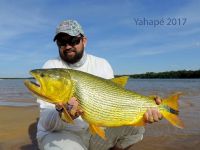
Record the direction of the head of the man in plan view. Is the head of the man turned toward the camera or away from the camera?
toward the camera

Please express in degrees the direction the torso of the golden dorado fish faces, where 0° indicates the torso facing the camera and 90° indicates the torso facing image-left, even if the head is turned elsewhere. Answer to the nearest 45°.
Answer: approximately 90°

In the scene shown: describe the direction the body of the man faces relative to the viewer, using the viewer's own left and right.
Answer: facing the viewer
